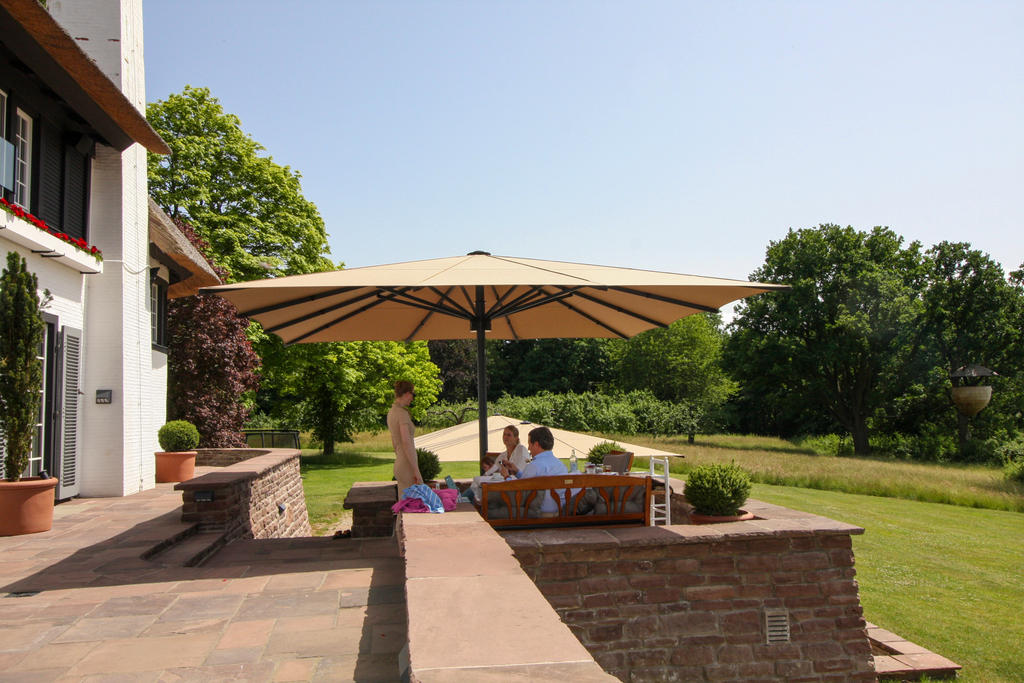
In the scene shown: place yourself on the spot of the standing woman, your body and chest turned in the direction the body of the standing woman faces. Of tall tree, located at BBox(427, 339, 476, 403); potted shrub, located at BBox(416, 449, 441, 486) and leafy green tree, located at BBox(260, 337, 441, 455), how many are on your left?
3

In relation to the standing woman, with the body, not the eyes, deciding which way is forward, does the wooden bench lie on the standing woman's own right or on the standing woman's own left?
on the standing woman's own right

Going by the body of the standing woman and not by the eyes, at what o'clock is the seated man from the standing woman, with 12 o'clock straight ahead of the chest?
The seated man is roughly at 1 o'clock from the standing woman.

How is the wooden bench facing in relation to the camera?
away from the camera

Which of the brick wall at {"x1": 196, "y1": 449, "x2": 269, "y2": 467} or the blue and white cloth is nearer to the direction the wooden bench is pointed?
the brick wall

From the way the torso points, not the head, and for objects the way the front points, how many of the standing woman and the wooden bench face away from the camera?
1

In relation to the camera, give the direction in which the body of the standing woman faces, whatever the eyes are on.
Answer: to the viewer's right

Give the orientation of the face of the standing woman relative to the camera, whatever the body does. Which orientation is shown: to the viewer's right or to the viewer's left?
to the viewer's right

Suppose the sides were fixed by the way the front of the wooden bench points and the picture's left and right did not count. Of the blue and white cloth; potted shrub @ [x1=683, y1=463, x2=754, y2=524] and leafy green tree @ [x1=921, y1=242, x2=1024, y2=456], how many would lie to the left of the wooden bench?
1

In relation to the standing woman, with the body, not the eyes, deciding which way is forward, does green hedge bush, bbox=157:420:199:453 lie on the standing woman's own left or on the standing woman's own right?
on the standing woman's own left

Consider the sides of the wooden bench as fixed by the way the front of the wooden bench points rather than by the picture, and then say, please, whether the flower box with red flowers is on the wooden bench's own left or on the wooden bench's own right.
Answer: on the wooden bench's own left

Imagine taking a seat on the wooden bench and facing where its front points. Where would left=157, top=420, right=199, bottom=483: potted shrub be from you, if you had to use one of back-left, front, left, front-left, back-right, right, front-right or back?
front-left

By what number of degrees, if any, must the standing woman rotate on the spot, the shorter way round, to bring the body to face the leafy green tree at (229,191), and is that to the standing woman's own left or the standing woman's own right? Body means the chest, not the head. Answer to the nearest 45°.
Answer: approximately 90° to the standing woman's own left

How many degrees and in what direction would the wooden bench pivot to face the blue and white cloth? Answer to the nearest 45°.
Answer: approximately 90° to its left
